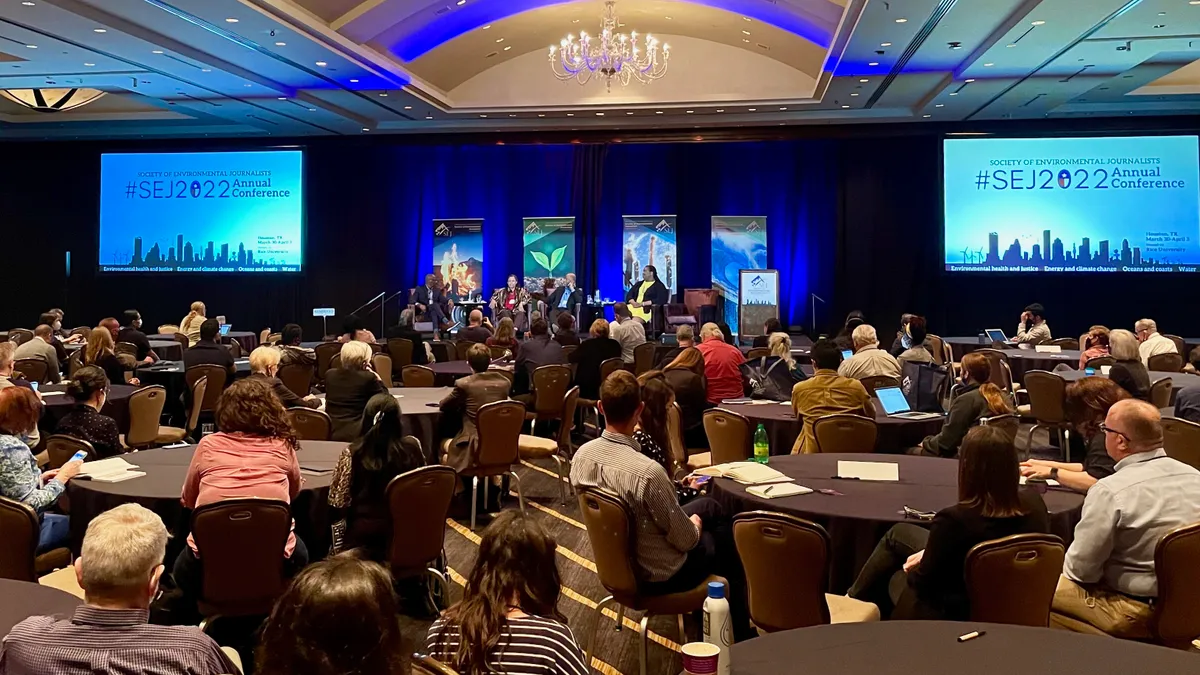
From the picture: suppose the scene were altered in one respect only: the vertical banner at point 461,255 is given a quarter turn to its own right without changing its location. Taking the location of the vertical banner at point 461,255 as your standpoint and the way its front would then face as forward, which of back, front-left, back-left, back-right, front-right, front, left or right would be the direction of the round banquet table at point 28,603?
left

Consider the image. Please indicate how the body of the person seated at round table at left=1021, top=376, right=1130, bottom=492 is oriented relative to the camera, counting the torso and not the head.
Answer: to the viewer's left

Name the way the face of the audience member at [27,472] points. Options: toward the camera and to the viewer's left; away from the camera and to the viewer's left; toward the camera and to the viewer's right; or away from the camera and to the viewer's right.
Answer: away from the camera and to the viewer's right

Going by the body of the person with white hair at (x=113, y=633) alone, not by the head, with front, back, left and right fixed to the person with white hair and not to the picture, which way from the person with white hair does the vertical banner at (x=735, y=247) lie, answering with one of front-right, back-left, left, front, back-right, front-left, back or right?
front-right

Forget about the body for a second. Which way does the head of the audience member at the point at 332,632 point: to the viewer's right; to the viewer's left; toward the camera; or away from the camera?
away from the camera

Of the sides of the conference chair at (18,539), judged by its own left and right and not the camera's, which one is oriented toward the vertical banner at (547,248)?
front

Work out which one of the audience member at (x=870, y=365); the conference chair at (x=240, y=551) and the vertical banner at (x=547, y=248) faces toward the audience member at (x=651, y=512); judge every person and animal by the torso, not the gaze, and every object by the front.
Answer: the vertical banner

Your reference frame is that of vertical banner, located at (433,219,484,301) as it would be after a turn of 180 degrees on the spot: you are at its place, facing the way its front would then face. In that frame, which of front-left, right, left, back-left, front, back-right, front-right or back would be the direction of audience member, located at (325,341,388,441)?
back

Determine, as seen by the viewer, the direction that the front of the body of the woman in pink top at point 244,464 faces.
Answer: away from the camera

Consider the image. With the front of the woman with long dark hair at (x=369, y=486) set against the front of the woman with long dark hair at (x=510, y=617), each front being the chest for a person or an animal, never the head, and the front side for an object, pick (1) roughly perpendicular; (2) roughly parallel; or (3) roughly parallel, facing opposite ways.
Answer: roughly parallel

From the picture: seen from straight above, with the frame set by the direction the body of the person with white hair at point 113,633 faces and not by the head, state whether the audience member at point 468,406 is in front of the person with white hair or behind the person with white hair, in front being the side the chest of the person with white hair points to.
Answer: in front

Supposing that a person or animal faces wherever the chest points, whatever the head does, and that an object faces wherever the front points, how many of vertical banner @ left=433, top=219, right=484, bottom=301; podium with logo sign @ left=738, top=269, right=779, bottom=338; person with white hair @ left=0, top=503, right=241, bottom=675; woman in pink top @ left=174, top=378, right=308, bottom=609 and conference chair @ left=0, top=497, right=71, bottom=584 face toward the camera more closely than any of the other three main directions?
2

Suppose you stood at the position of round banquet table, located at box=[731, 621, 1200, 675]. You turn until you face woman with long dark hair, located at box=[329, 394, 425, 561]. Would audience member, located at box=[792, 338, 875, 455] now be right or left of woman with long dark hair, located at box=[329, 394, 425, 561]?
right

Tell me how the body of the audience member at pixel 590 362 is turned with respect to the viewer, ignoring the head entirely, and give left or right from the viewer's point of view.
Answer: facing away from the viewer

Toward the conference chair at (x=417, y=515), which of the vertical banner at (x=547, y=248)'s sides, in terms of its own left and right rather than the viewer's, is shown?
front

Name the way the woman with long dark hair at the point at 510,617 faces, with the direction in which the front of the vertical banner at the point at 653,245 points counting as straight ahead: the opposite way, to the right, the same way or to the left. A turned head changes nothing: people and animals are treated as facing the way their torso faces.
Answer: the opposite way

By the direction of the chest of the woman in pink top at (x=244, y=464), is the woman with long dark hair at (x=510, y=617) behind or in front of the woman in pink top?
behind

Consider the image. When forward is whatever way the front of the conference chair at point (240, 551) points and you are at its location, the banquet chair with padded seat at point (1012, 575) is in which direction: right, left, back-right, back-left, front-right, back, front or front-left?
back-right
